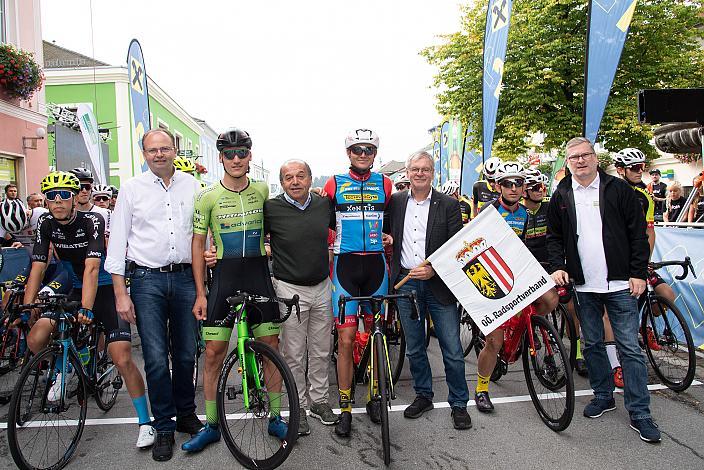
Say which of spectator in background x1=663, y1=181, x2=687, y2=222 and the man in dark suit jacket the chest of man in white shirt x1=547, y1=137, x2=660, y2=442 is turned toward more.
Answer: the man in dark suit jacket

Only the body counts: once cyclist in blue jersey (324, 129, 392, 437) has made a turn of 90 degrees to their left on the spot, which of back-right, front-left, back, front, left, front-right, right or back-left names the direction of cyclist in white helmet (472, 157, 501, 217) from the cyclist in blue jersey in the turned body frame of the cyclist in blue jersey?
front-left

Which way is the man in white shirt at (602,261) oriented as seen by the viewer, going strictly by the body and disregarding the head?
toward the camera

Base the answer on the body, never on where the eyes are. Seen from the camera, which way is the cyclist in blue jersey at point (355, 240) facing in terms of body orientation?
toward the camera

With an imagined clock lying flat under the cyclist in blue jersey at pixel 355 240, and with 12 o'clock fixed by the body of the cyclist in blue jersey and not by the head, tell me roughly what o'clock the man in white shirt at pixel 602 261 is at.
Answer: The man in white shirt is roughly at 9 o'clock from the cyclist in blue jersey.

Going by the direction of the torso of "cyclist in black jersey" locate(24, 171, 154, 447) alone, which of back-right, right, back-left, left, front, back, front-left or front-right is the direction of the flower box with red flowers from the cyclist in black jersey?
back

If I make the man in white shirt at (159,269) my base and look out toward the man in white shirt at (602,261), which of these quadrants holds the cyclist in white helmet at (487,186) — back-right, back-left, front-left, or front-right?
front-left

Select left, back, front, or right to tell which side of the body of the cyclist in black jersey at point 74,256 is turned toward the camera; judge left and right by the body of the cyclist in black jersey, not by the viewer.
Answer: front

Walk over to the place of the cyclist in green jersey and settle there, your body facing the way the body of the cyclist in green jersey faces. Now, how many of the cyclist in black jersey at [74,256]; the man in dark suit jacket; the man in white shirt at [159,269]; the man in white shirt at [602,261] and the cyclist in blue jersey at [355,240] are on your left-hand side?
3
